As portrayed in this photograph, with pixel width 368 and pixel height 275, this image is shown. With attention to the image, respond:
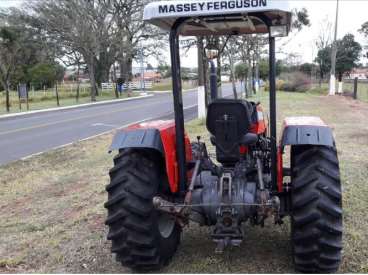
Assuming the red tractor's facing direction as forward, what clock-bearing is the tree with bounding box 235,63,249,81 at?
The tree is roughly at 12 o'clock from the red tractor.

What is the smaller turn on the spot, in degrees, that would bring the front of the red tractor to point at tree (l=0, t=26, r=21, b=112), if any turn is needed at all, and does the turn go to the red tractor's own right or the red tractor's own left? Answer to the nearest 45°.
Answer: approximately 45° to the red tractor's own left

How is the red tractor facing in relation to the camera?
away from the camera
